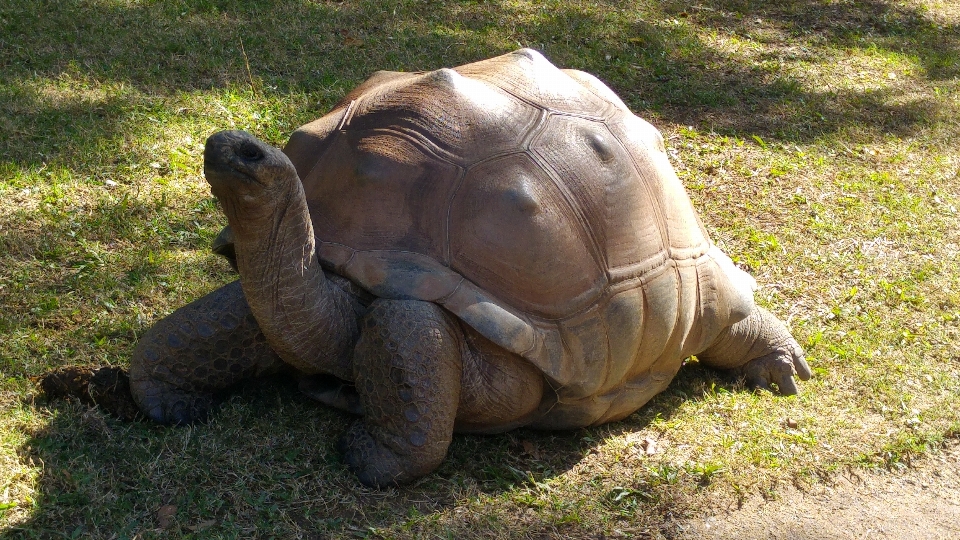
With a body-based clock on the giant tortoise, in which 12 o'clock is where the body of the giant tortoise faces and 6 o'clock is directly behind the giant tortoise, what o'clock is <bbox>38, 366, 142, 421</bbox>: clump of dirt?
The clump of dirt is roughly at 1 o'clock from the giant tortoise.

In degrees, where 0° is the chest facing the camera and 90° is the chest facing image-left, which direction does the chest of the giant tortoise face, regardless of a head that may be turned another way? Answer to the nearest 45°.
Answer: approximately 45°
